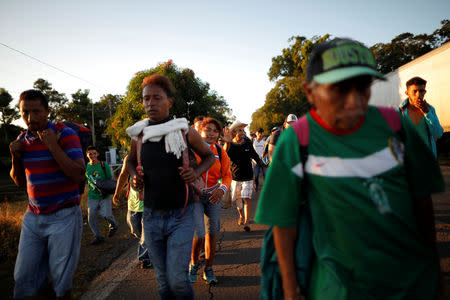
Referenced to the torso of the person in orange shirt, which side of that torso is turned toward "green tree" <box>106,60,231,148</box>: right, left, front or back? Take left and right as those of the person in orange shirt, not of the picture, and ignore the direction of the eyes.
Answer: back

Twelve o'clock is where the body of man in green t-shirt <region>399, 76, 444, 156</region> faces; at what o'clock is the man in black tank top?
The man in black tank top is roughly at 1 o'clock from the man in green t-shirt.

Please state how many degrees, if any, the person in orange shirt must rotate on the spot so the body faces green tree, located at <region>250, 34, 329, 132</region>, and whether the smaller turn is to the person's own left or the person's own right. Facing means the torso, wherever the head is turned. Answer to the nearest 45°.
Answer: approximately 180°

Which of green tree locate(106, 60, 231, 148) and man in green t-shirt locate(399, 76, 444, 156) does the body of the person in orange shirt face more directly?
the man in green t-shirt

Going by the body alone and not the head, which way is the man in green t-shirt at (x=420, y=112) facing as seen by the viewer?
toward the camera

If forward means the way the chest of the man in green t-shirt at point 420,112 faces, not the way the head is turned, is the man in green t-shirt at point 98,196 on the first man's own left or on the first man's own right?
on the first man's own right

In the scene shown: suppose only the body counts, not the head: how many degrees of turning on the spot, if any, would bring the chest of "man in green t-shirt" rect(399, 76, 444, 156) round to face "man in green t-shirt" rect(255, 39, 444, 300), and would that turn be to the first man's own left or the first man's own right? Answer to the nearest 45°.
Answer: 0° — they already face them

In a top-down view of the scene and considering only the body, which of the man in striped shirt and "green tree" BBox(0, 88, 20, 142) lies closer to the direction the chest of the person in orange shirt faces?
the man in striped shirt

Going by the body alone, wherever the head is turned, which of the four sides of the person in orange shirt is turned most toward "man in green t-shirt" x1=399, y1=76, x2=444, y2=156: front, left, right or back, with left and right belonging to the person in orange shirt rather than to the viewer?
left

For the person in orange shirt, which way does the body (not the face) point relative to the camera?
toward the camera

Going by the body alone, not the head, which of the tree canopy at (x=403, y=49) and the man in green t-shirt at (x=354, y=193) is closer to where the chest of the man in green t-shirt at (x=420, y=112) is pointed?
the man in green t-shirt

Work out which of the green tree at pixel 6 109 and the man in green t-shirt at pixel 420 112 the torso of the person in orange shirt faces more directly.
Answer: the man in green t-shirt
